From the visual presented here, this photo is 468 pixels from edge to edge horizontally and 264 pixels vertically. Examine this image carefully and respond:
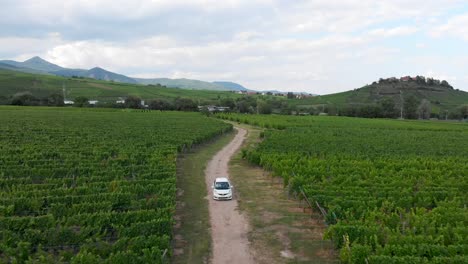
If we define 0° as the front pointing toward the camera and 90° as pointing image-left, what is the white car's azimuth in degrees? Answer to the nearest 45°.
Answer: approximately 0°
